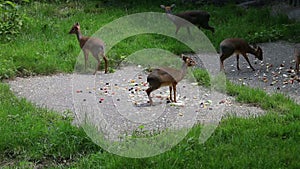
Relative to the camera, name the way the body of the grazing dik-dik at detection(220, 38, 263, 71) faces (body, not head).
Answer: to the viewer's right

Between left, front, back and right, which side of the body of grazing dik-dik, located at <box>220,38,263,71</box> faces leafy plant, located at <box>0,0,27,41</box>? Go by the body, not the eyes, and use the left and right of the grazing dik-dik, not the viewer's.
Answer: back

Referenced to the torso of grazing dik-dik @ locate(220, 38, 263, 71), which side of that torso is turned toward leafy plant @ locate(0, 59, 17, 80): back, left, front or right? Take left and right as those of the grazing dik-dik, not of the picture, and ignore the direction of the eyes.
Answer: back

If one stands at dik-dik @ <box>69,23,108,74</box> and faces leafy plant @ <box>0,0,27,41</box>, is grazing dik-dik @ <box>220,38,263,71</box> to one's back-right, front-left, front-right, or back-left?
back-right
